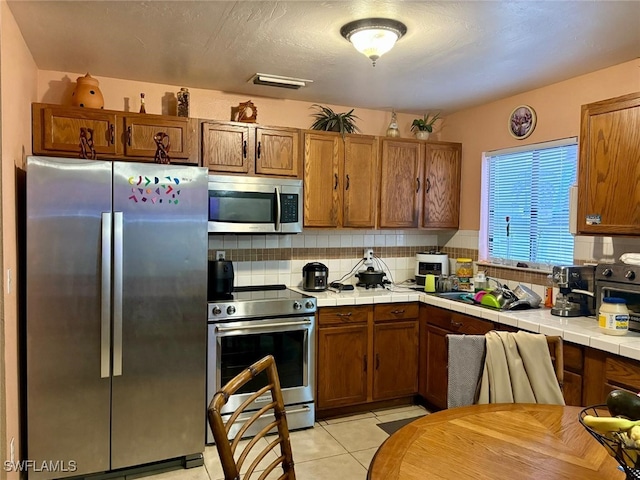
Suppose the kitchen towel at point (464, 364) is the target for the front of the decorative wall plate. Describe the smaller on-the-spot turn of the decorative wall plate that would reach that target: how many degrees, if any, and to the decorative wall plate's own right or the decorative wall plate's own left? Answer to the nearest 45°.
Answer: approximately 45° to the decorative wall plate's own left

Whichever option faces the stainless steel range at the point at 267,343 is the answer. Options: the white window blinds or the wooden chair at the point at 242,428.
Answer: the white window blinds

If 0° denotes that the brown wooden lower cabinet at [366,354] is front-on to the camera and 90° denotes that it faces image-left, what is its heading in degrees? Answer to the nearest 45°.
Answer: approximately 315°

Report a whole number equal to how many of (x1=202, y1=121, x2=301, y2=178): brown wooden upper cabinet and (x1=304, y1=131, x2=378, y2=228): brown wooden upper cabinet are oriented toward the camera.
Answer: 2

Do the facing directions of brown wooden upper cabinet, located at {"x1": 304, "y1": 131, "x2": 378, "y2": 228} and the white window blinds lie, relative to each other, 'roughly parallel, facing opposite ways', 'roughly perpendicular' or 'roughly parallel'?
roughly perpendicular

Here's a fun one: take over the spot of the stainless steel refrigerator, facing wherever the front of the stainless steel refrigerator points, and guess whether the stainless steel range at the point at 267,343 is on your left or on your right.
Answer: on your left

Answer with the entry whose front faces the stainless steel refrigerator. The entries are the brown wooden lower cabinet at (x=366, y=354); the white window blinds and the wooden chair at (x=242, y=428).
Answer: the white window blinds

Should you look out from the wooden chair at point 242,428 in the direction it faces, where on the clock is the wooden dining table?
The wooden dining table is roughly at 11 o'clock from the wooden chair.

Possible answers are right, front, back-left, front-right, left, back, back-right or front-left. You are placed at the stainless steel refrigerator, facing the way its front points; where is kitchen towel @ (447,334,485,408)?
front-left
